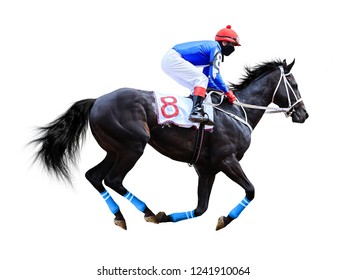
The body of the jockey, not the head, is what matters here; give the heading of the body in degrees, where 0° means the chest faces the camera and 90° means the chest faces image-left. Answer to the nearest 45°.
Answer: approximately 270°

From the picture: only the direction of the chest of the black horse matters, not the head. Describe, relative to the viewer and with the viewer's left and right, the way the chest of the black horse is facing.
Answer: facing to the right of the viewer
